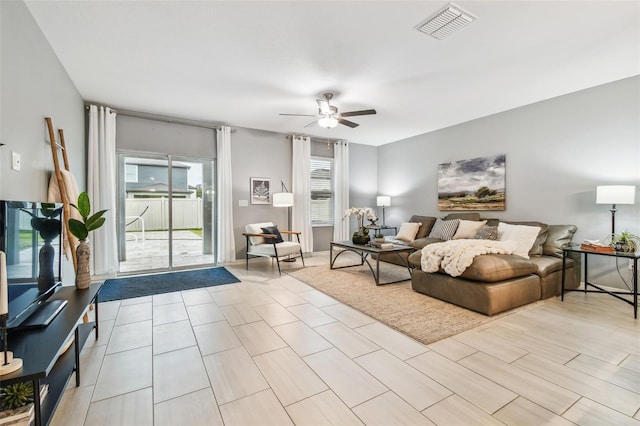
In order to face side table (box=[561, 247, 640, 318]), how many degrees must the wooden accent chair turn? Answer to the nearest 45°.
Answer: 0° — it already faces it

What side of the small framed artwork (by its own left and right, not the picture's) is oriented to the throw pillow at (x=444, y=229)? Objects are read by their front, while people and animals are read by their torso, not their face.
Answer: left

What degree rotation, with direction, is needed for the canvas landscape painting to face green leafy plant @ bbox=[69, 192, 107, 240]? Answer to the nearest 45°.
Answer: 0° — it already faces it

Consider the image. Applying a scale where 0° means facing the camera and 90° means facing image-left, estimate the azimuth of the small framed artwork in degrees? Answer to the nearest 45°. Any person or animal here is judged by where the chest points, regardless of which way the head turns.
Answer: approximately 0°

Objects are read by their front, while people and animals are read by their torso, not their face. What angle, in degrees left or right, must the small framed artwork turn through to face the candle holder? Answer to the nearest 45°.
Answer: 0° — it already faces it

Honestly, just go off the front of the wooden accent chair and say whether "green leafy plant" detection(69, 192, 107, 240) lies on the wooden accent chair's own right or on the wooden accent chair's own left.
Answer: on the wooden accent chair's own right

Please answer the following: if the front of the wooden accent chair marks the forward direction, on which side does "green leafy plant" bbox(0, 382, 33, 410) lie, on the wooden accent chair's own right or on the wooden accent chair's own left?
on the wooden accent chair's own right

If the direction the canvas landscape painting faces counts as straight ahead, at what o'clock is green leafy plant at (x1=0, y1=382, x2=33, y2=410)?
The green leafy plant is roughly at 11 o'clock from the canvas landscape painting.

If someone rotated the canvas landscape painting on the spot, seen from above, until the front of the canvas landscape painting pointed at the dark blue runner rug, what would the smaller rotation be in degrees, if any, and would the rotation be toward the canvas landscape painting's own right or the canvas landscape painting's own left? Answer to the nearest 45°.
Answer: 0° — it already faces it

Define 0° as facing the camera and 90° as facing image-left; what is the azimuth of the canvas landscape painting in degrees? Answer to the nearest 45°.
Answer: approximately 45°

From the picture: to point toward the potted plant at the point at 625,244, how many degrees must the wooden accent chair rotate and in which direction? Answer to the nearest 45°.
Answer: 0° — it already faces it

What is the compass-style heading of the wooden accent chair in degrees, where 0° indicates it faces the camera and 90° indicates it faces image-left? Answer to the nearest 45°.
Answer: approximately 315°
